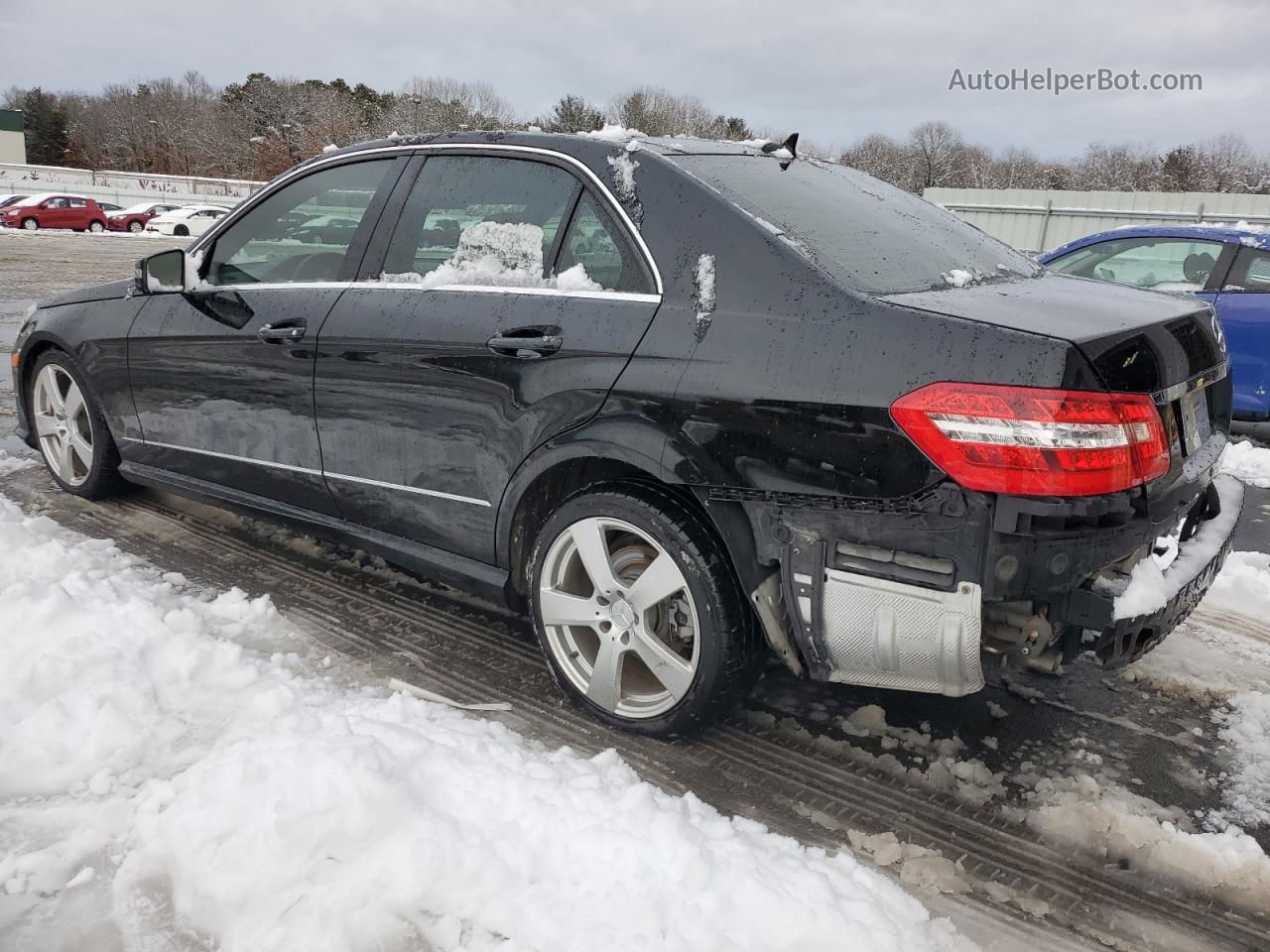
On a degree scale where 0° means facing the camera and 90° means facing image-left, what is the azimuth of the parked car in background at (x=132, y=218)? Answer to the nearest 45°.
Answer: approximately 45°

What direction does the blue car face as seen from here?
to the viewer's left

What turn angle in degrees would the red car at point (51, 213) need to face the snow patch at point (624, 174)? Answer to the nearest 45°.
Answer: approximately 90° to its left

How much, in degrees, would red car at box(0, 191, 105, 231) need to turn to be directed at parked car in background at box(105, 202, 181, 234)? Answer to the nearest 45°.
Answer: approximately 135° to its right

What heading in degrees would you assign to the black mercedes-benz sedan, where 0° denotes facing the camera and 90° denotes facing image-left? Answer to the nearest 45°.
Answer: approximately 135°

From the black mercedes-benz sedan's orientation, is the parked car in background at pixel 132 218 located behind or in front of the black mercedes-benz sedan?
in front

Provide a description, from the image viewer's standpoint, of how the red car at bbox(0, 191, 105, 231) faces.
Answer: facing to the left of the viewer

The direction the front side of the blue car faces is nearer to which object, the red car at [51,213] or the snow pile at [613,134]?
the red car

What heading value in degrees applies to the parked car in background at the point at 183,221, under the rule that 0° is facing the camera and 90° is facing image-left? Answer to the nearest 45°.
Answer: approximately 45°

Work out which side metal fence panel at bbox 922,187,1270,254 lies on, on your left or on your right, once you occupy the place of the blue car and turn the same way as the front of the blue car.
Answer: on your right

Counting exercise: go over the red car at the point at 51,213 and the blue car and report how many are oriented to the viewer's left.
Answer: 2
